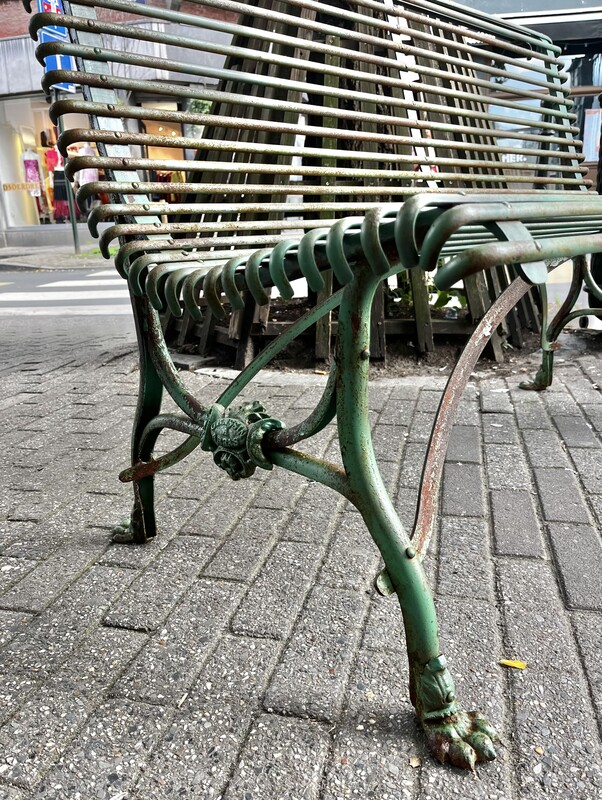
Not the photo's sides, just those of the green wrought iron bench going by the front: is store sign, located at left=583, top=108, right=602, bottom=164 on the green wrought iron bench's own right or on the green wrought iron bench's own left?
on the green wrought iron bench's own left

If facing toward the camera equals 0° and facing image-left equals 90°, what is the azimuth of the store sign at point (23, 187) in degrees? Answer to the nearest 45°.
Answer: approximately 0°

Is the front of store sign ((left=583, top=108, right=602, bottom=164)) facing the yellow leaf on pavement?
yes

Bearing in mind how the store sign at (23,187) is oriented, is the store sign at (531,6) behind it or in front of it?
in front

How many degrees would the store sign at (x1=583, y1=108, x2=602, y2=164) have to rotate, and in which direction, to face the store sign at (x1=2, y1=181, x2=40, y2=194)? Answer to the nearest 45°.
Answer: approximately 135° to its right

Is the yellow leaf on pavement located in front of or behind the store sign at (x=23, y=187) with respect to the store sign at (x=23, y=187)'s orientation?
in front

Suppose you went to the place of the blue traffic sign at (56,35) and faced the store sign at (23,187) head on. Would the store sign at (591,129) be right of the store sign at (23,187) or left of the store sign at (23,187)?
right

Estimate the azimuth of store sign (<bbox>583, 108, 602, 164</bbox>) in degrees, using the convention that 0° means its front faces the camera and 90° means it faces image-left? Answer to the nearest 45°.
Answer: approximately 0°

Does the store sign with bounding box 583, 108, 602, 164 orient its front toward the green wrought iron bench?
yes

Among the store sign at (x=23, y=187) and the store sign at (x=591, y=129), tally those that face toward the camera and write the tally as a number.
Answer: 2

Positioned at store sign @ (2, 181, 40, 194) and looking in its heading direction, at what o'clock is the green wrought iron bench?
The green wrought iron bench is roughly at 12 o'clock from the store sign.

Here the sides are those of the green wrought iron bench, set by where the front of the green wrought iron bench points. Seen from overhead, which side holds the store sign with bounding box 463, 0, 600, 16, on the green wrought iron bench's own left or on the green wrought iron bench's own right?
on the green wrought iron bench's own left
